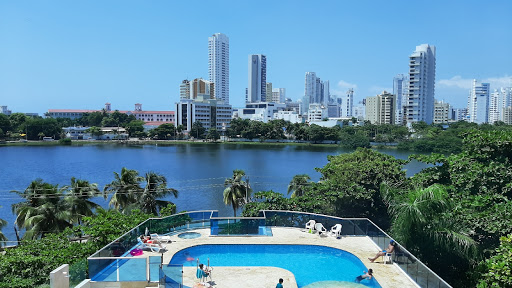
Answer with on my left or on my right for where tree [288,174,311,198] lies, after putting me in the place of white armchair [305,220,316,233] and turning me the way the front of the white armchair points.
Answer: on my right

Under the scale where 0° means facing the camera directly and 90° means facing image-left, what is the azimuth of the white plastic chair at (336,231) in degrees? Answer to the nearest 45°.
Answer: approximately 45°

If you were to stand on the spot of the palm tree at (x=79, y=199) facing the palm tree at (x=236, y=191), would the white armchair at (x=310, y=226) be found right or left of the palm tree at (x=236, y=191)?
right

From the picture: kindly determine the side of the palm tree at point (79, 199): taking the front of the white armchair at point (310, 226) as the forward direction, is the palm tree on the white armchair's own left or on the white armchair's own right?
on the white armchair's own right

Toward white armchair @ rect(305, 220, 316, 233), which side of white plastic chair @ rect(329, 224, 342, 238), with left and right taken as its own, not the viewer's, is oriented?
right

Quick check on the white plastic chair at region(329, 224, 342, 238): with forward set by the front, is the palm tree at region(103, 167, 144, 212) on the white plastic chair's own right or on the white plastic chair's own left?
on the white plastic chair's own right

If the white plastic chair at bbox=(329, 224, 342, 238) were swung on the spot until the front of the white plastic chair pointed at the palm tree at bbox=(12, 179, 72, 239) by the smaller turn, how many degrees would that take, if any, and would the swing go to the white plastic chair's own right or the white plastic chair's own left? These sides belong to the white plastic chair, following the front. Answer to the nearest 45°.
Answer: approximately 45° to the white plastic chair's own right

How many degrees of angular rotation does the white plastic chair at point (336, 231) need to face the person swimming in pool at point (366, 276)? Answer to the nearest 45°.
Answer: approximately 45° to its left

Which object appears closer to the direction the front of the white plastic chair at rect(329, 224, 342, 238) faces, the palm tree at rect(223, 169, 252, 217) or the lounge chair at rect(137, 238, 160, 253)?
the lounge chair

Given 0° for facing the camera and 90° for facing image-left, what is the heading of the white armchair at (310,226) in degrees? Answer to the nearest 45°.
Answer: approximately 45°
